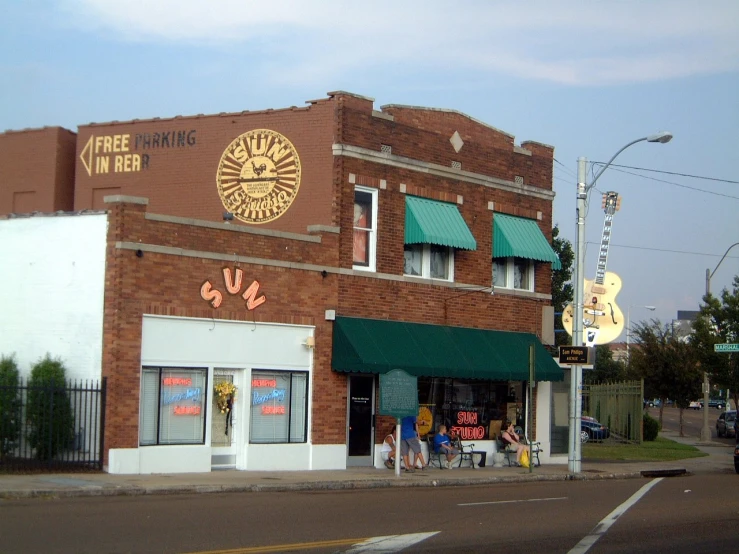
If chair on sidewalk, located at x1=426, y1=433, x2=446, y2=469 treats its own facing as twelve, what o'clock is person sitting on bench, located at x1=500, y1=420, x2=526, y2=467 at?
The person sitting on bench is roughly at 9 o'clock from the chair on sidewalk.

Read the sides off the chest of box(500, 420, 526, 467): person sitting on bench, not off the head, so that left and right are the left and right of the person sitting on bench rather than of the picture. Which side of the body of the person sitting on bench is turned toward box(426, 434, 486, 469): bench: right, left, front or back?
right

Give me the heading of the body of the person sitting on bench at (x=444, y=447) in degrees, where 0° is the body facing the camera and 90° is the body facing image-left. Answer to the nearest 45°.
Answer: approximately 315°

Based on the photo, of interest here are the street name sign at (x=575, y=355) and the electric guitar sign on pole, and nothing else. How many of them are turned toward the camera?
2

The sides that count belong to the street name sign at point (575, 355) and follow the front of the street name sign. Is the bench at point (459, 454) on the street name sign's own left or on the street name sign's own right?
on the street name sign's own right

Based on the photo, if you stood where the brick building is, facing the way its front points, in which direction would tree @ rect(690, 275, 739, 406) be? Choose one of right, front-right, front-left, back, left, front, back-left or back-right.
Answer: left

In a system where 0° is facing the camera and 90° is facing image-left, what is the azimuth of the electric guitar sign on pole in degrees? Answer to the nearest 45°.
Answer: approximately 0°

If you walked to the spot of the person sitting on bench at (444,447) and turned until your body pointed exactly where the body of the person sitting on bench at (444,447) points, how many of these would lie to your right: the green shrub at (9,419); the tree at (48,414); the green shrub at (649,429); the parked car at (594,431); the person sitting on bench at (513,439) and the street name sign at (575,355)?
2

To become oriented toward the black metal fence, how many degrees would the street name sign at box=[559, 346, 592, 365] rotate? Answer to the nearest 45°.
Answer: approximately 45° to its right

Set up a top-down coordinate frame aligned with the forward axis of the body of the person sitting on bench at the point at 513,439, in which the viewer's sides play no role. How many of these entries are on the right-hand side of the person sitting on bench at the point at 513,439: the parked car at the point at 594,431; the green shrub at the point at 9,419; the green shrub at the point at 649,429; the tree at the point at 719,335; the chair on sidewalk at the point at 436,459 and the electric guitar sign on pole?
2

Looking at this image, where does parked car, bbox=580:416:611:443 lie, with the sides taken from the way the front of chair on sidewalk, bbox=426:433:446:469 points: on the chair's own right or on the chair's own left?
on the chair's own left
